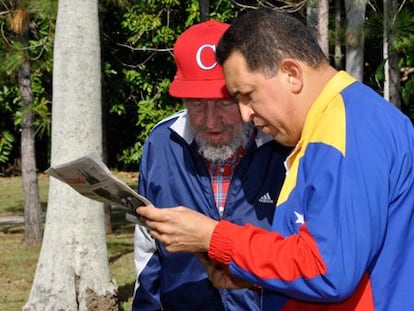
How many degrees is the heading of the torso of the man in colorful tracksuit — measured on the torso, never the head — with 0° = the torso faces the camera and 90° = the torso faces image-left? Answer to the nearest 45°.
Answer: approximately 90°

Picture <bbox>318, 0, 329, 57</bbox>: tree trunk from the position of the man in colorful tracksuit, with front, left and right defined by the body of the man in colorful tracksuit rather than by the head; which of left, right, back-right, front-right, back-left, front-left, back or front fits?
right

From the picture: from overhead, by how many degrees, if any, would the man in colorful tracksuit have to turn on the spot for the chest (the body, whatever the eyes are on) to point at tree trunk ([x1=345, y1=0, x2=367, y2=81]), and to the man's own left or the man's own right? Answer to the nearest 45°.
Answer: approximately 90° to the man's own right

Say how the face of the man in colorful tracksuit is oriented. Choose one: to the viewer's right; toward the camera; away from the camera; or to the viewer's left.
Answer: to the viewer's left
